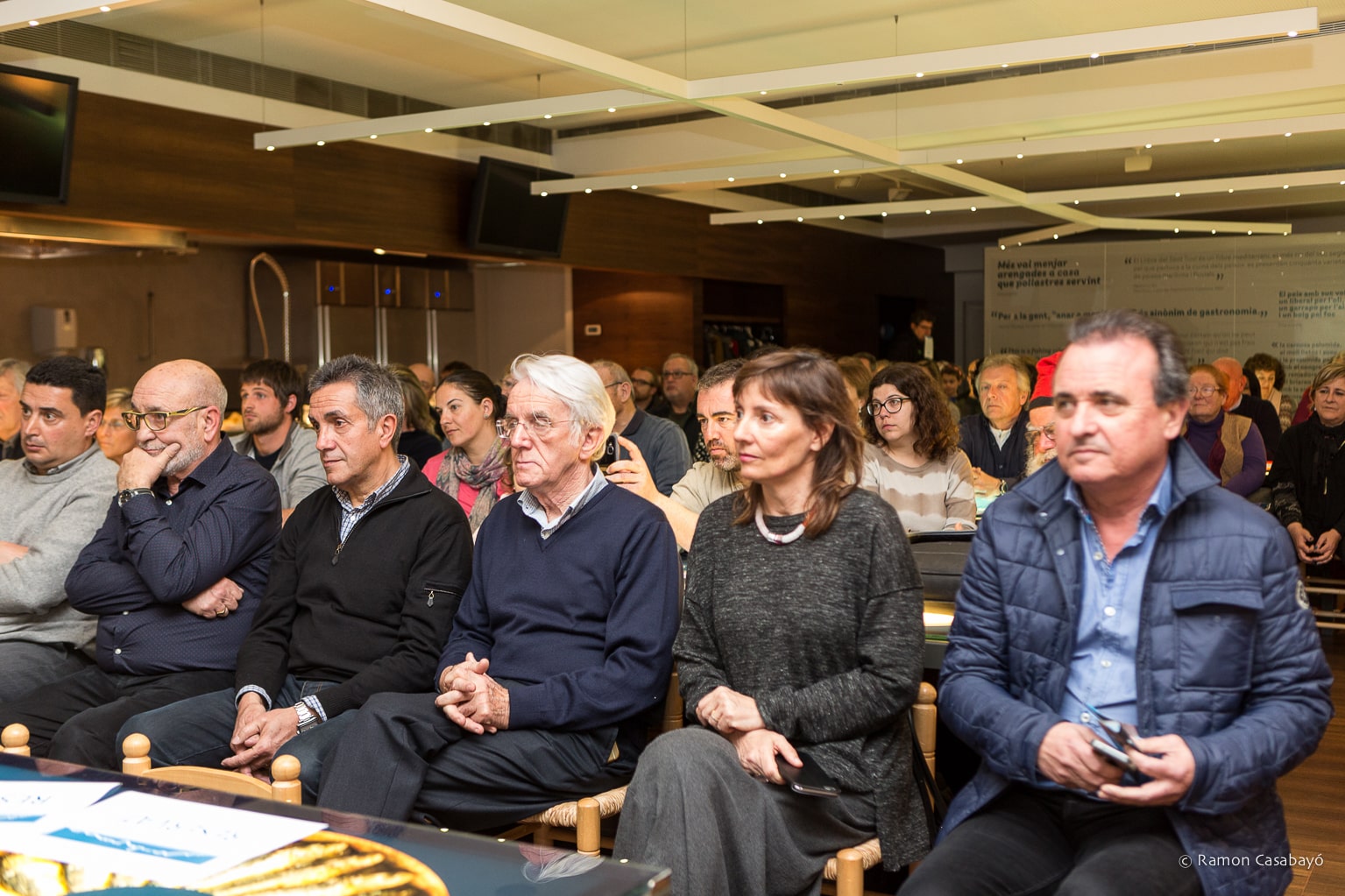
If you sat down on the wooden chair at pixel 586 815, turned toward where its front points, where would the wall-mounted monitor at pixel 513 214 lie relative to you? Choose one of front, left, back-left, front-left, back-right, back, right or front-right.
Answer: back-right

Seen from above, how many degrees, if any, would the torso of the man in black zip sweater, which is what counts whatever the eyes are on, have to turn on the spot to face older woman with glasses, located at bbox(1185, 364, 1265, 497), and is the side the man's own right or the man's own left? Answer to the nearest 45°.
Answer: approximately 180°

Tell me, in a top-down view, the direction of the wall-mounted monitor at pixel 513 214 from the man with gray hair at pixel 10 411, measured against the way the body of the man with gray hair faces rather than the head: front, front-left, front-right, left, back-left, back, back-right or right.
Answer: back

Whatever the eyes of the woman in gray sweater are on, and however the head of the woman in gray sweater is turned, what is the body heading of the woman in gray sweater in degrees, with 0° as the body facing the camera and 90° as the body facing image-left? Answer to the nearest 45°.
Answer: approximately 45°

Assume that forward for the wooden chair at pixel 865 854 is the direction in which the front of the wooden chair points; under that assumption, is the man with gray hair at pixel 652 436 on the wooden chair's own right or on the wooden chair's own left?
on the wooden chair's own right

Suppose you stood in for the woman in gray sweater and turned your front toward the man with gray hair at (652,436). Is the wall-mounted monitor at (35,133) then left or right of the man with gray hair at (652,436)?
left

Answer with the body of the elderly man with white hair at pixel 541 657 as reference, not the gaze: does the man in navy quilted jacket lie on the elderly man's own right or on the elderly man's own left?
on the elderly man's own left

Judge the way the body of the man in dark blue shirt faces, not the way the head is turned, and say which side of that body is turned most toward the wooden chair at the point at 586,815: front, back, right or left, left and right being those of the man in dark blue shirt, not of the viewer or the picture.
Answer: left

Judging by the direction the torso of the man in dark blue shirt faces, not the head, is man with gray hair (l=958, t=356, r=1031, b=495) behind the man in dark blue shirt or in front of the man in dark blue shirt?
behind
